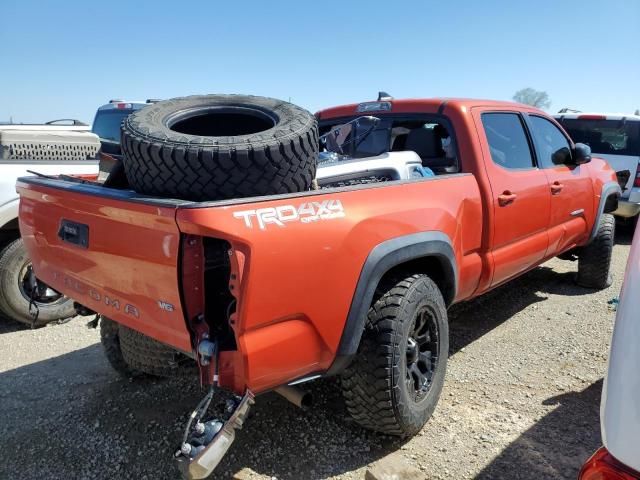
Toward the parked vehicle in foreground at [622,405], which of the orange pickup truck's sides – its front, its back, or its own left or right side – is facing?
right

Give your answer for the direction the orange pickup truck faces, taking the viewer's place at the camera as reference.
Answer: facing away from the viewer and to the right of the viewer
